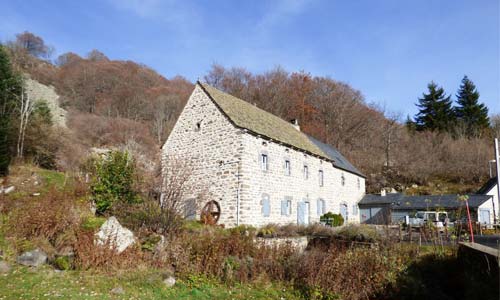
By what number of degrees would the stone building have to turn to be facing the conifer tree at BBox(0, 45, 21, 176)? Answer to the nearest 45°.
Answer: approximately 135° to its right

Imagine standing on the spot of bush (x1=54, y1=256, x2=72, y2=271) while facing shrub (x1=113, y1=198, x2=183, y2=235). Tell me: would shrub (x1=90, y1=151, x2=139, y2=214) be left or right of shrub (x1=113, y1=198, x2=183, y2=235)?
left

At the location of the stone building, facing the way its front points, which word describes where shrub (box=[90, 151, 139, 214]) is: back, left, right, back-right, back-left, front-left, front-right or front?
right

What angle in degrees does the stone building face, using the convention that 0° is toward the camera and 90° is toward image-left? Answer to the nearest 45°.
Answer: approximately 315°

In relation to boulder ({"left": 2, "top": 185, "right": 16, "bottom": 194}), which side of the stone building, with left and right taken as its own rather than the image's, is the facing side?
right

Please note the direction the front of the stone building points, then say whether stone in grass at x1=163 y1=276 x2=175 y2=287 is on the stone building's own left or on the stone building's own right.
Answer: on the stone building's own right

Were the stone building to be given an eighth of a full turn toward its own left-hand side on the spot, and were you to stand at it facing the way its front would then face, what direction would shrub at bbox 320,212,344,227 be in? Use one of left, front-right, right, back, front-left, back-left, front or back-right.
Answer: front-left

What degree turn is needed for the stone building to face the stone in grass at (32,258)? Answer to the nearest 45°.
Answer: approximately 90° to its right

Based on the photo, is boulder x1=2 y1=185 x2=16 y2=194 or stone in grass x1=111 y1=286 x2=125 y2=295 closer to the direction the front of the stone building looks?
the stone in grass

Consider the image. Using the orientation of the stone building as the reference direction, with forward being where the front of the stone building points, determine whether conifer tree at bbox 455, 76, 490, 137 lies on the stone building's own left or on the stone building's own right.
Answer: on the stone building's own left

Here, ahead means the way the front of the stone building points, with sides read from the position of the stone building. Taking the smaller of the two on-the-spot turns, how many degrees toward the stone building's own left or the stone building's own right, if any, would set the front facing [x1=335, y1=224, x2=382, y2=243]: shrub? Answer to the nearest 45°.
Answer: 0° — it already faces it

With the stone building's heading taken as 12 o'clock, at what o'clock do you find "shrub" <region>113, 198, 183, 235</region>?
The shrub is roughly at 2 o'clock from the stone building.

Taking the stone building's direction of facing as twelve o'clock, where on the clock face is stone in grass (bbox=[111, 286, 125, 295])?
The stone in grass is roughly at 2 o'clock from the stone building.

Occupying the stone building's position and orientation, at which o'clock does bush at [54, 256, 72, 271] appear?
The bush is roughly at 2 o'clock from the stone building.
